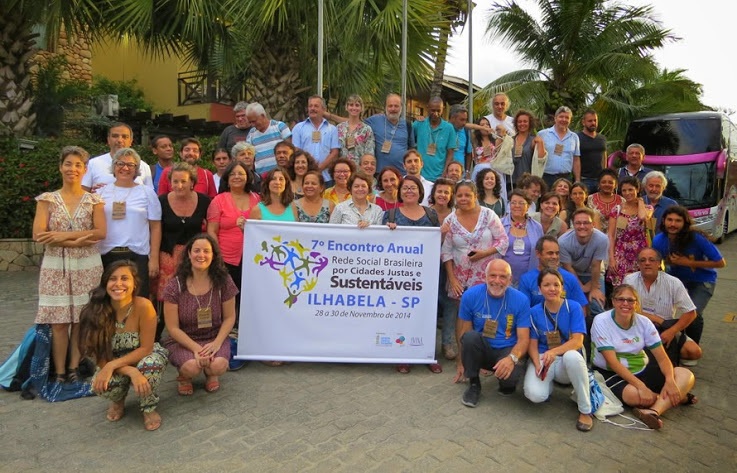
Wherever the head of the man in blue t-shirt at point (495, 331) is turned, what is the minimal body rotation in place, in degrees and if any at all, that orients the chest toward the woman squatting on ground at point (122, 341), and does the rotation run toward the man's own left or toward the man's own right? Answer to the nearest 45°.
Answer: approximately 45° to the man's own right

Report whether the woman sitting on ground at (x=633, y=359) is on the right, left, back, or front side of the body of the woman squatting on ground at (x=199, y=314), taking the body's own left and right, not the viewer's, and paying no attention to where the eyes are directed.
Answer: left

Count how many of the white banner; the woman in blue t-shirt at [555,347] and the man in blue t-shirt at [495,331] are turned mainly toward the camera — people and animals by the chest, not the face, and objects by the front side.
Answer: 3

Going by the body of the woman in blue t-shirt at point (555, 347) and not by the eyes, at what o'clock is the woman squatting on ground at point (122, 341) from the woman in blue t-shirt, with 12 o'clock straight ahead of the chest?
The woman squatting on ground is roughly at 2 o'clock from the woman in blue t-shirt.

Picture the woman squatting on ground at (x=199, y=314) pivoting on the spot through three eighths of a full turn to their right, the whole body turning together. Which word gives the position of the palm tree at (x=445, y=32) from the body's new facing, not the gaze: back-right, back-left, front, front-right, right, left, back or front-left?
right

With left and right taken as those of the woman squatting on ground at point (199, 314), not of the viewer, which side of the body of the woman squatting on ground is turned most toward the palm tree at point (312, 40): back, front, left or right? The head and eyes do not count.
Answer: back

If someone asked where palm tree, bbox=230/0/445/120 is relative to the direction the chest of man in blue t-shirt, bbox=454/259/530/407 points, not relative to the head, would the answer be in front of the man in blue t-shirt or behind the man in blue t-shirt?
behind

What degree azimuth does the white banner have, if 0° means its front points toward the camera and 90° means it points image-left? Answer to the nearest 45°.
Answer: approximately 0°

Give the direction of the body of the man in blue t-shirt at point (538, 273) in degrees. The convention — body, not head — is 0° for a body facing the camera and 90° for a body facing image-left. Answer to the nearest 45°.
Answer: approximately 0°

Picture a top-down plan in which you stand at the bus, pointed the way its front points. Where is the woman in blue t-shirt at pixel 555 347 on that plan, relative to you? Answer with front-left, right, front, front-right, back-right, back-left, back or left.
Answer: front-left

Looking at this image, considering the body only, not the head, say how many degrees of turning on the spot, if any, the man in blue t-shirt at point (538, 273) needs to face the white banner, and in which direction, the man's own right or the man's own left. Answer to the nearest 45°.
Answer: approximately 90° to the man's own right

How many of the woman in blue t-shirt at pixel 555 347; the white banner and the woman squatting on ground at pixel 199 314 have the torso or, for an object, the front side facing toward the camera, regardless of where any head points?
3
